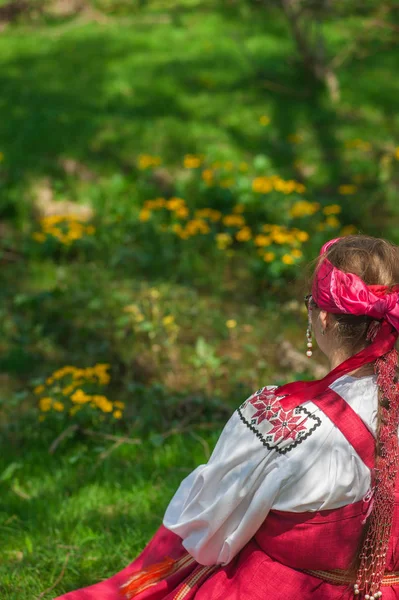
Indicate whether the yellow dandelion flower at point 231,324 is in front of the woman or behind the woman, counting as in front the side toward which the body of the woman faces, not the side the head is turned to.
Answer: in front

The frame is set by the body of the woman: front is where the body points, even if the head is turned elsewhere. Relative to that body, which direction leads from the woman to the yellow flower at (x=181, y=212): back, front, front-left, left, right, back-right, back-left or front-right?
front-right

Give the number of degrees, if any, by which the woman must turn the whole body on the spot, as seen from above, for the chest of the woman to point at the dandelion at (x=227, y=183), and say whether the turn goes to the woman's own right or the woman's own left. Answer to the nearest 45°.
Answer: approximately 45° to the woman's own right

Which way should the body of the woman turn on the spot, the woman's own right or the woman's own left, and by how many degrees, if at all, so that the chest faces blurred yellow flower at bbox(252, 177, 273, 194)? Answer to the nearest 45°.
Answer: approximately 45° to the woman's own right

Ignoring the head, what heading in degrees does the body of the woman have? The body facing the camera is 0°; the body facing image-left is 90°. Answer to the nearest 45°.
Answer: approximately 135°

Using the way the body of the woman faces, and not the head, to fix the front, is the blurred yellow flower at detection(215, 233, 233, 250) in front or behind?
in front

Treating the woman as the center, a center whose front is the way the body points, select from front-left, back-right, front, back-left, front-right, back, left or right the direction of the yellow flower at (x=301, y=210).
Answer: front-right

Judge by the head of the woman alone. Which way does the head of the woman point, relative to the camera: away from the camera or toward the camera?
away from the camera

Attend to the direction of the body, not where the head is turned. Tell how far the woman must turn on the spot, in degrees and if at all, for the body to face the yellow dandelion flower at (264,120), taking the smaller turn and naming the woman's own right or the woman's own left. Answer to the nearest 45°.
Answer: approximately 45° to the woman's own right
